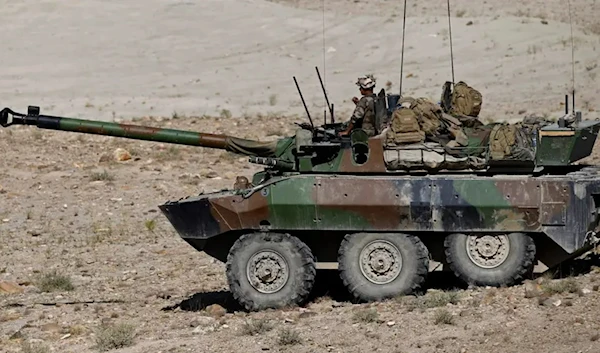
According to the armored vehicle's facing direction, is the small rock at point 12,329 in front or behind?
in front

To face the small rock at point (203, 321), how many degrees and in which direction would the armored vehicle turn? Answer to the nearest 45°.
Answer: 0° — it already faces it

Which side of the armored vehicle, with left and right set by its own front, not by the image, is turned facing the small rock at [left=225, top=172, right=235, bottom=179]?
right

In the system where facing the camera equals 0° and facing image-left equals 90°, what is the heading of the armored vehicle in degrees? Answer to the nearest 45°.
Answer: approximately 90°

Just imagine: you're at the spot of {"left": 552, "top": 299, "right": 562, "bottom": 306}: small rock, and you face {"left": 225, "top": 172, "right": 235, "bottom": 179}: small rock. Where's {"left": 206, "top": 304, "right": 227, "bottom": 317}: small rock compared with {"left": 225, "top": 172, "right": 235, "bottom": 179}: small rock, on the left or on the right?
left
